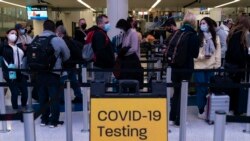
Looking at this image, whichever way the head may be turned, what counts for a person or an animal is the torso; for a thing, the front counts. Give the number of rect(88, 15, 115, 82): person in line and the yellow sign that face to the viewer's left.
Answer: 0

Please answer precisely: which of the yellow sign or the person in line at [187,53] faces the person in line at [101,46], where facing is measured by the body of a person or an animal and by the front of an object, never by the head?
the person in line at [187,53]

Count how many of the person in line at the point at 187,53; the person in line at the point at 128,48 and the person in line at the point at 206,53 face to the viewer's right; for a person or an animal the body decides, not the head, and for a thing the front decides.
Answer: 0

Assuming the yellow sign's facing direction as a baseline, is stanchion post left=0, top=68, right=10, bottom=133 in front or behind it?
behind

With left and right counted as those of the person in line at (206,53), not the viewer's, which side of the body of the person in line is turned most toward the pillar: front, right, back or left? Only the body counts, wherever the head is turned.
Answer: right

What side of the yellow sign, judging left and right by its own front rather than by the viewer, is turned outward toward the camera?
front

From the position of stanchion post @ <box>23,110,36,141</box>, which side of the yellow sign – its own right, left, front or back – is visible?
right

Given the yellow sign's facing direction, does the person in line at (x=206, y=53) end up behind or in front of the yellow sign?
behind

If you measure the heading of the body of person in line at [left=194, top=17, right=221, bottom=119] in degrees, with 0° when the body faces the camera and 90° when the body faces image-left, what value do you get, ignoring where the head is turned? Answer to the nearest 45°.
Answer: approximately 45°

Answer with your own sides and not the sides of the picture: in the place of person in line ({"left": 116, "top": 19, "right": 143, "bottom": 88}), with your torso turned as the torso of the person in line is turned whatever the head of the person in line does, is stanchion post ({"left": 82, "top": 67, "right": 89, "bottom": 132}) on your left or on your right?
on your left
